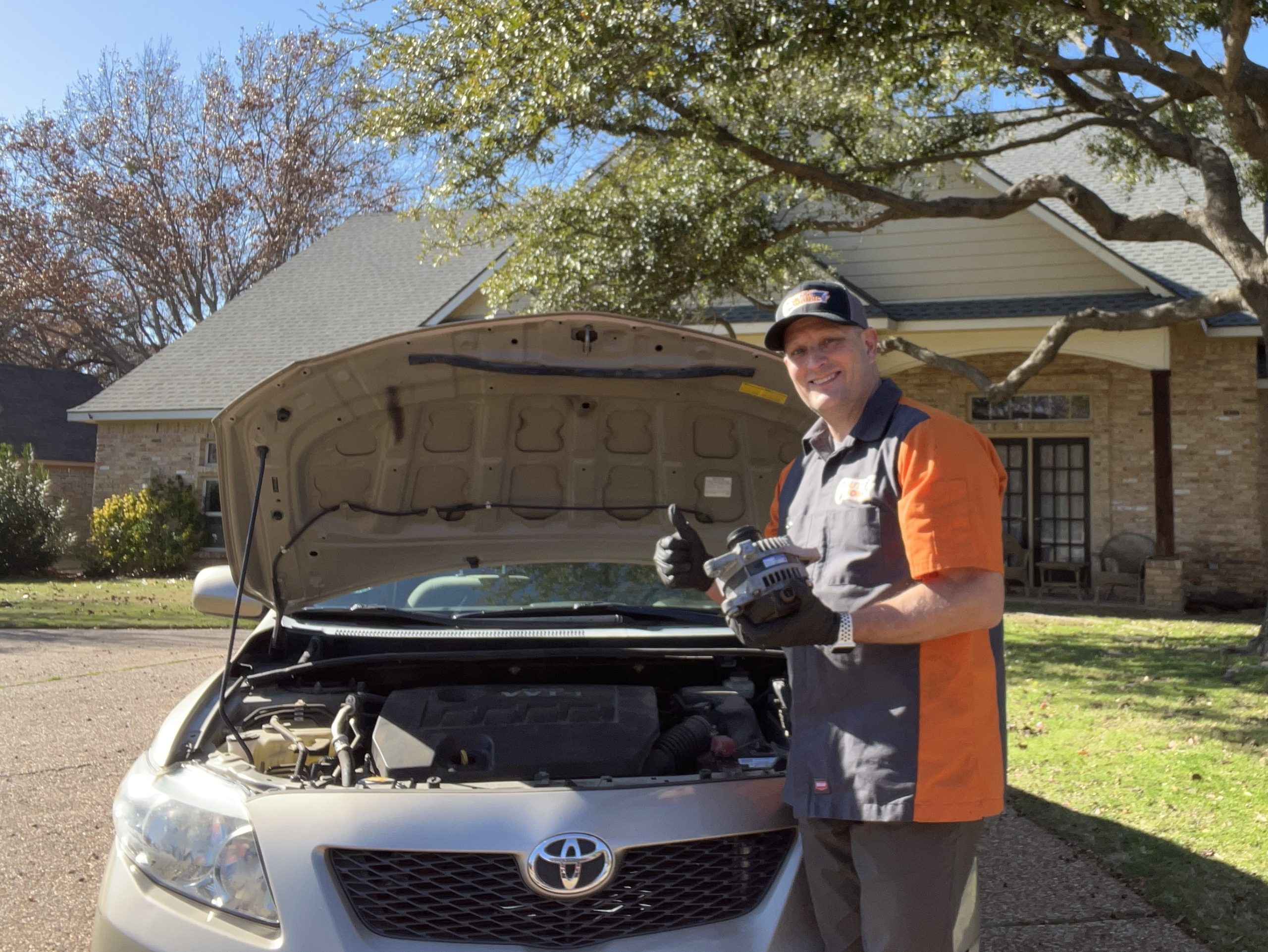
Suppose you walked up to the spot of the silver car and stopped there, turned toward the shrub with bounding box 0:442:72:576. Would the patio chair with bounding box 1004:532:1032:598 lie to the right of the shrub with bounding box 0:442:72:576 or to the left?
right

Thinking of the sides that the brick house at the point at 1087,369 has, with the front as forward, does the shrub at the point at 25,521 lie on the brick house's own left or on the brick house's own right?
on the brick house's own right

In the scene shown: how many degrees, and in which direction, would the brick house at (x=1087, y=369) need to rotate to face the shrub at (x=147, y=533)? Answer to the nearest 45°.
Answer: approximately 90° to its right

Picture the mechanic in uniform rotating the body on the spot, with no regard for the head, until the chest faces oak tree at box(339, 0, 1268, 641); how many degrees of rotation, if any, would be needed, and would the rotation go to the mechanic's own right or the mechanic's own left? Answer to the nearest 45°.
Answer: approximately 135° to the mechanic's own right

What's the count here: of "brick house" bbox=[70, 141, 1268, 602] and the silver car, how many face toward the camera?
2

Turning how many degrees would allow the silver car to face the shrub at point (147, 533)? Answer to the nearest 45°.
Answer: approximately 180°

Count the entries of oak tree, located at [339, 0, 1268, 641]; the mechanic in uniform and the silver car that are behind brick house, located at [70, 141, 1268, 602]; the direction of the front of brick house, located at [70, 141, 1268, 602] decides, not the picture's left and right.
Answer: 0

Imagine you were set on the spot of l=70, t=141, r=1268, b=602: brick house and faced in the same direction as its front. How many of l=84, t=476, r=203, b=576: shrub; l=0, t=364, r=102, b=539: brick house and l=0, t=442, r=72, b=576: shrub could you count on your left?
0

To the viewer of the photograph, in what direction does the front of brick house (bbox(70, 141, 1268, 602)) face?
facing the viewer

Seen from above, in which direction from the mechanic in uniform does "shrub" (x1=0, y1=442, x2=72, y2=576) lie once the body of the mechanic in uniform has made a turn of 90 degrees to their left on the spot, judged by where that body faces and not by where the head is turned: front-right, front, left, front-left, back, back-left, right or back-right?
back

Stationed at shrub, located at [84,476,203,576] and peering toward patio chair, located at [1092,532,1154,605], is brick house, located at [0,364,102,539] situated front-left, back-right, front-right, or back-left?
back-left

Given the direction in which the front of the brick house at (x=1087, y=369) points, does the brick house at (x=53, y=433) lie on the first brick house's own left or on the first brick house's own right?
on the first brick house's own right

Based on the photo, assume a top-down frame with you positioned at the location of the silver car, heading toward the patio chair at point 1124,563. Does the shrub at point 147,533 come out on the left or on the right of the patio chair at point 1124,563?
left

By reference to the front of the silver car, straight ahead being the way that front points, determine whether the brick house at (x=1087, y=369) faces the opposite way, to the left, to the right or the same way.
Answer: the same way
